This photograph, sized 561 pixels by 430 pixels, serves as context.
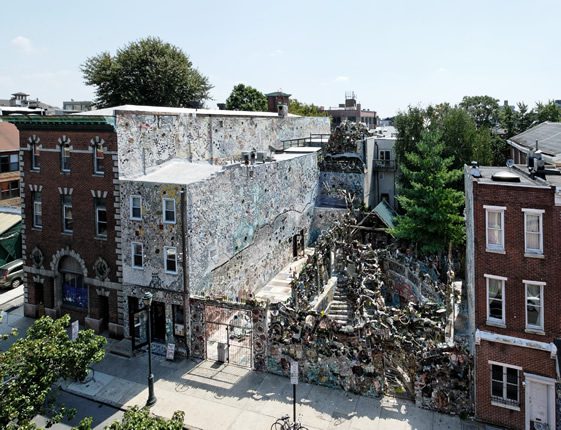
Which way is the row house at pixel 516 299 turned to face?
toward the camera

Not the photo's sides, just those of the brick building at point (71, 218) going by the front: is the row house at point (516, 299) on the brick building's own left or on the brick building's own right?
on the brick building's own left

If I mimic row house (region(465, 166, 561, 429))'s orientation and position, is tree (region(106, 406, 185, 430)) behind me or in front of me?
in front

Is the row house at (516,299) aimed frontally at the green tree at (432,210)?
no

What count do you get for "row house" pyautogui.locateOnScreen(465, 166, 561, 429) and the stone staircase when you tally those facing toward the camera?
2

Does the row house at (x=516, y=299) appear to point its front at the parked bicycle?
no

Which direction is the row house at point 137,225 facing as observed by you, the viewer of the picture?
facing the viewer and to the left of the viewer

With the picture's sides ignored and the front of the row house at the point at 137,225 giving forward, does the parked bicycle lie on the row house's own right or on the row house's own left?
on the row house's own left

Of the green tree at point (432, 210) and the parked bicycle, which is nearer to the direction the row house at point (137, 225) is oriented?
the parked bicycle

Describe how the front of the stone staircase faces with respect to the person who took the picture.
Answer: facing the viewer

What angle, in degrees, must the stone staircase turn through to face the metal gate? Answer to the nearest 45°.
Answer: approximately 45° to its right
